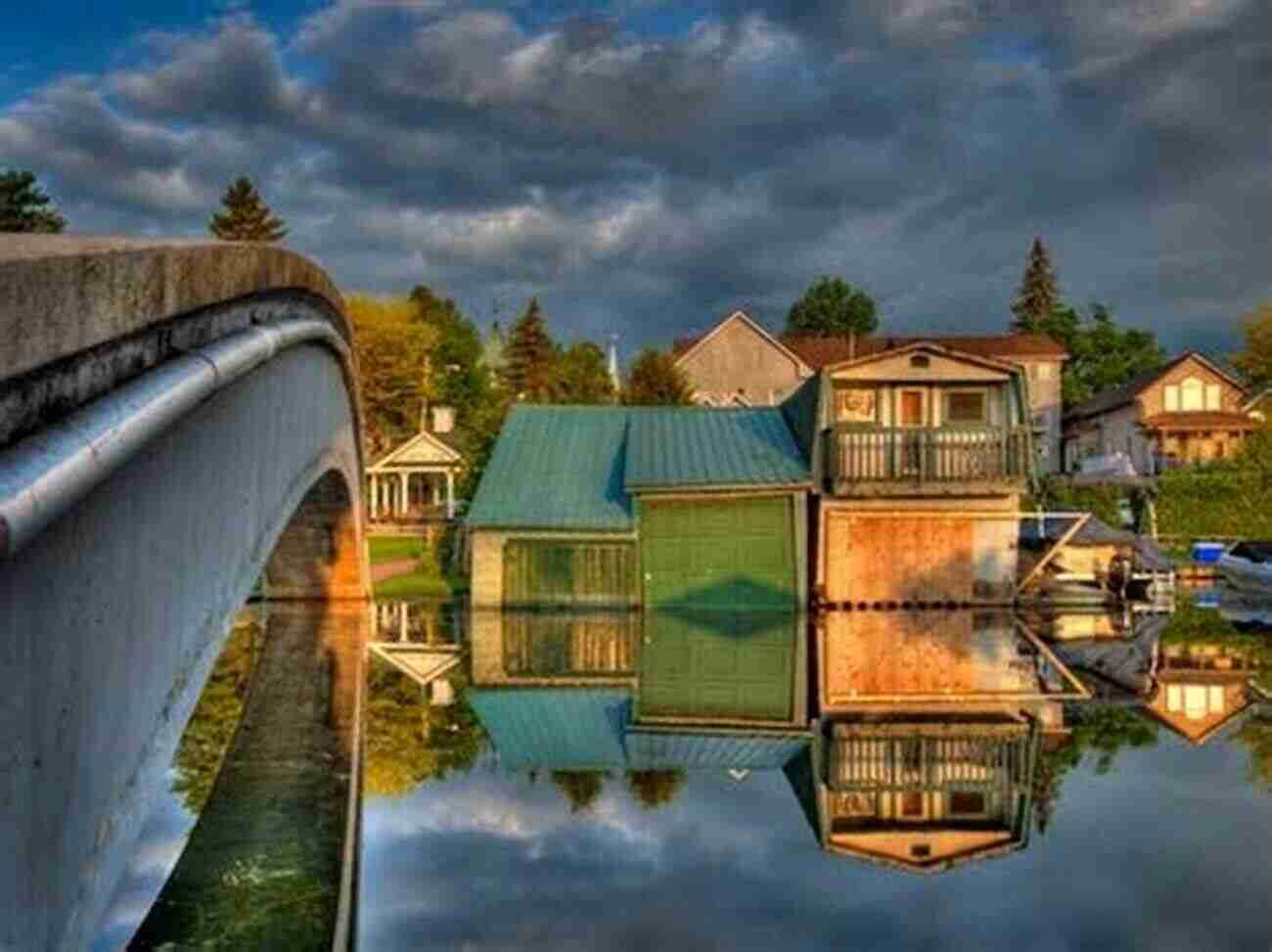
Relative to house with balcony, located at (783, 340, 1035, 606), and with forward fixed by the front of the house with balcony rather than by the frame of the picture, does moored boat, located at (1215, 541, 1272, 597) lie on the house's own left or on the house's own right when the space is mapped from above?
on the house's own left

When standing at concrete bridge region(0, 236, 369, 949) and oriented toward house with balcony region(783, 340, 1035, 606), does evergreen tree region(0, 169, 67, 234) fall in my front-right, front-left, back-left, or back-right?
front-left

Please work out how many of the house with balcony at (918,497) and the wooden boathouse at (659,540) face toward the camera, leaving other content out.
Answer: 2

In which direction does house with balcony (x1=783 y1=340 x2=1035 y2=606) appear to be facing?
toward the camera

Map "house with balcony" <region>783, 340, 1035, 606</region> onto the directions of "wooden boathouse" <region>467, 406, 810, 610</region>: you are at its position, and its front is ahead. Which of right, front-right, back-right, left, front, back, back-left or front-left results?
left

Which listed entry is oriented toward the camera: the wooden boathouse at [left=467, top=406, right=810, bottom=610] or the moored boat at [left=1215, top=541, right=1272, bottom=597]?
the wooden boathouse

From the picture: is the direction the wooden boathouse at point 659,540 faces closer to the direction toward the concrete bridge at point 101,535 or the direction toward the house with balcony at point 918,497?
the concrete bridge

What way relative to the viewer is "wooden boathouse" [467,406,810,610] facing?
toward the camera

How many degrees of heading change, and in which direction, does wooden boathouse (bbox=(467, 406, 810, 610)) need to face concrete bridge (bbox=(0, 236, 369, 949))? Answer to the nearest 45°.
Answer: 0° — it already faces it

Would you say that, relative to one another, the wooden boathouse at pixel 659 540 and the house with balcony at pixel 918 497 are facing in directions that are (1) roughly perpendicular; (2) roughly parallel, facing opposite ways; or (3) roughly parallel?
roughly parallel
